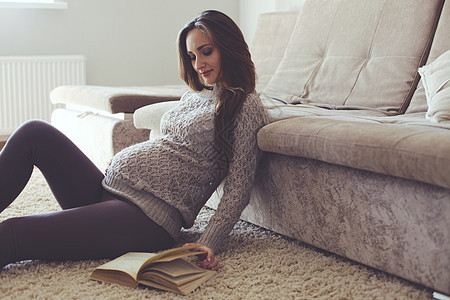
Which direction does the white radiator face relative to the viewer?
toward the camera

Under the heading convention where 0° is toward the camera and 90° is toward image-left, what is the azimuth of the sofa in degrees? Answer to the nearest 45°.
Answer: approximately 45°

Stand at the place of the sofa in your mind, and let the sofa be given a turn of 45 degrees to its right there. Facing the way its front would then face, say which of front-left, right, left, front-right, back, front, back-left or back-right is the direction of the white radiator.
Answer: front-right

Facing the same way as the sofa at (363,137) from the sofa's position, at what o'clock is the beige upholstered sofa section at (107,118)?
The beige upholstered sofa section is roughly at 3 o'clock from the sofa.
